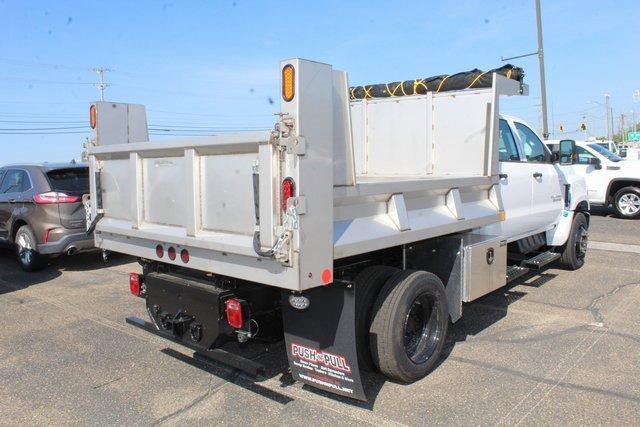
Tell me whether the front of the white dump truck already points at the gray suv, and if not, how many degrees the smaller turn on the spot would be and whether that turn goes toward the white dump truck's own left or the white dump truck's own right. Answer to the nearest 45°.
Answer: approximately 90° to the white dump truck's own left

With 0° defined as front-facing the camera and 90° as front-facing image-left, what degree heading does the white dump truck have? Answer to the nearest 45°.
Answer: approximately 225°

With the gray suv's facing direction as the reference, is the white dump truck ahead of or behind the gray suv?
behind

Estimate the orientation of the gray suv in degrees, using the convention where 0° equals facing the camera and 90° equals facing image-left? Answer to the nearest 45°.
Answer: approximately 135°

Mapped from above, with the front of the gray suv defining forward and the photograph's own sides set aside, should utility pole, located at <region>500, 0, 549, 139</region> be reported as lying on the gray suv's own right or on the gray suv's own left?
on the gray suv's own right

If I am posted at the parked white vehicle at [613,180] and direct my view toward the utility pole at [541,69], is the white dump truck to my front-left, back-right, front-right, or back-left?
back-left
